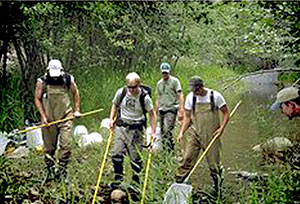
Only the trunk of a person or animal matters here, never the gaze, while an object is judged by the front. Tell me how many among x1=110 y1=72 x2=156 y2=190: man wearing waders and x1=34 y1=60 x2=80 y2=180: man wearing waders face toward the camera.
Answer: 2

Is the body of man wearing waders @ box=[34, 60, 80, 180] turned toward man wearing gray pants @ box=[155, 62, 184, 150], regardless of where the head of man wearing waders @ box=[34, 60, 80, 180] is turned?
no

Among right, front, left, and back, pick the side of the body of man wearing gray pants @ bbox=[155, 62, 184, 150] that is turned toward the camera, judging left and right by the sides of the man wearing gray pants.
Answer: front

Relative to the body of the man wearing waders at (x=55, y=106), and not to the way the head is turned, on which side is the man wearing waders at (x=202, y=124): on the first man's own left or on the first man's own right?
on the first man's own left

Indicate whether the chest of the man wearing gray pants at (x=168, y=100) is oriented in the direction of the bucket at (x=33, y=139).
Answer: no

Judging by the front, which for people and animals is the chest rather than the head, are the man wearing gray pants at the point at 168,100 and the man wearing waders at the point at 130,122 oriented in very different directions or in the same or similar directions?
same or similar directions

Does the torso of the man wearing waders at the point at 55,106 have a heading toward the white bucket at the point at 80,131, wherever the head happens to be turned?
no

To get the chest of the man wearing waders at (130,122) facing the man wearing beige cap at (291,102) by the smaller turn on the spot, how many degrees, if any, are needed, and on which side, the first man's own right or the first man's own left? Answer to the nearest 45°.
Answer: approximately 45° to the first man's own left

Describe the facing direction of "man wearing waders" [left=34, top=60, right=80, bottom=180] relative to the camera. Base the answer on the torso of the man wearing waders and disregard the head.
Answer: toward the camera

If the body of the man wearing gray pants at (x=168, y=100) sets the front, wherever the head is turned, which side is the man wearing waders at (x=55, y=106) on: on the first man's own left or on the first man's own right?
on the first man's own right

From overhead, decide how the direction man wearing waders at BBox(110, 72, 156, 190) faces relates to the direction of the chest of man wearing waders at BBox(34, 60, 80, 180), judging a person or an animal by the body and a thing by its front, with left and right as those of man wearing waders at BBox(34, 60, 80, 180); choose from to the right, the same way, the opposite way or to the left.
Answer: the same way
